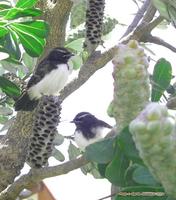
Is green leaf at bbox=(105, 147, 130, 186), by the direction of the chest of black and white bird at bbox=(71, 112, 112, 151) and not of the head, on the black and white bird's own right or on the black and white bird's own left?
on the black and white bird's own left

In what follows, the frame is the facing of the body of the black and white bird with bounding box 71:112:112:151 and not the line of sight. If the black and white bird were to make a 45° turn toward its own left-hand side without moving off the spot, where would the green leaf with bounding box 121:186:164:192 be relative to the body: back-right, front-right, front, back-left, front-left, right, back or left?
front-left

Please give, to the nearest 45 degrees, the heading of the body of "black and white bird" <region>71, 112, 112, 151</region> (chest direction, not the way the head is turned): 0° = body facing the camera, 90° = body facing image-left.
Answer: approximately 90°

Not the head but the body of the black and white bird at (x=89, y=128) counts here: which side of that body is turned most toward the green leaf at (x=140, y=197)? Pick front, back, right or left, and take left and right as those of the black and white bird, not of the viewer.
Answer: left
